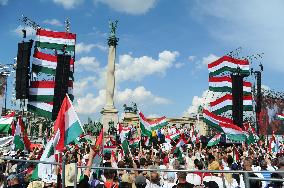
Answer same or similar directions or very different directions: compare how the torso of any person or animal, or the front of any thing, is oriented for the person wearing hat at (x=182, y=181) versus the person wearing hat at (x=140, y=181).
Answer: same or similar directions

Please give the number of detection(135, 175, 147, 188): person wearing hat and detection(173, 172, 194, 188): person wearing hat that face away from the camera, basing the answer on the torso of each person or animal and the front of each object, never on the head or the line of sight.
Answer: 2

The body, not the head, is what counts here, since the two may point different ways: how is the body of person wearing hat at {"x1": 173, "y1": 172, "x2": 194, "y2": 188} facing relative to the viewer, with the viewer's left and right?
facing away from the viewer

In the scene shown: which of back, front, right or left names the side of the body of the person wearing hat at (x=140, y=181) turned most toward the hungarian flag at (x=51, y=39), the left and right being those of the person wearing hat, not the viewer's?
front

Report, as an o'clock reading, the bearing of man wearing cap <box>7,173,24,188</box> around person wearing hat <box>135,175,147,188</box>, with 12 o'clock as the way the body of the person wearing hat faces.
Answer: The man wearing cap is roughly at 10 o'clock from the person wearing hat.

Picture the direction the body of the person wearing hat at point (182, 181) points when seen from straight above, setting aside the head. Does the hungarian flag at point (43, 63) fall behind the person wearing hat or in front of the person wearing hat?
in front

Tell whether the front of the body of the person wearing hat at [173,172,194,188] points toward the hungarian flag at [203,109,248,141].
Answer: yes

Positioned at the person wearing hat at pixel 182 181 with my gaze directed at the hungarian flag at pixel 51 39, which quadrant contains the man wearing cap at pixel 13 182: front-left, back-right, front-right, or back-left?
front-left

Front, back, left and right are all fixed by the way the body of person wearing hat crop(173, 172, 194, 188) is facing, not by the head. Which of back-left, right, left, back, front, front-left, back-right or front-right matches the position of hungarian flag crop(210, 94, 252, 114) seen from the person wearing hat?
front

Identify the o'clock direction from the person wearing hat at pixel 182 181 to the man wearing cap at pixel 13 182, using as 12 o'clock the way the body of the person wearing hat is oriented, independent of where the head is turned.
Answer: The man wearing cap is roughly at 10 o'clock from the person wearing hat.

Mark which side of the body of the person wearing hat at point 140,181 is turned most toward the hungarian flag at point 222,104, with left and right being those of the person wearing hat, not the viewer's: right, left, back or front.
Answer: front

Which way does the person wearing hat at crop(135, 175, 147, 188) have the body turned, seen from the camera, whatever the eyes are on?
away from the camera

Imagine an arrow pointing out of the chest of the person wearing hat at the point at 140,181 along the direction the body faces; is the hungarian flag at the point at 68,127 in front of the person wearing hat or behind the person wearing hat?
in front
